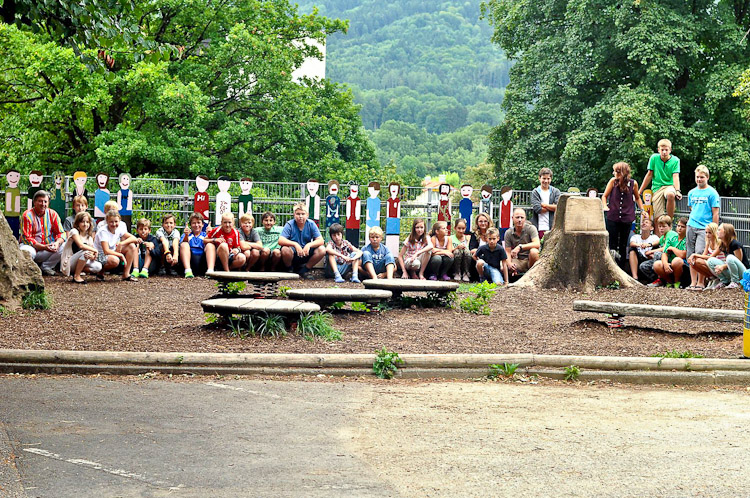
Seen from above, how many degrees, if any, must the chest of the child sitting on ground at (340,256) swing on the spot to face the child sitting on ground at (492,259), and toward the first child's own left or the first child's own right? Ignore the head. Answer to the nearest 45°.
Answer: approximately 90° to the first child's own left

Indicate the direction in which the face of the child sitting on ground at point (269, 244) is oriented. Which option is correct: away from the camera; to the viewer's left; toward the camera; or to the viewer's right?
toward the camera

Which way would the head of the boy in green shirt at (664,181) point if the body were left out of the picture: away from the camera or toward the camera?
toward the camera

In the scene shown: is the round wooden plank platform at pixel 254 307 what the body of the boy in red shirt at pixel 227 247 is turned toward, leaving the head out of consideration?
yes

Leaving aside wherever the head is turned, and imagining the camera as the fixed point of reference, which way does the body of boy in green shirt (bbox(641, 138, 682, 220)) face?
toward the camera

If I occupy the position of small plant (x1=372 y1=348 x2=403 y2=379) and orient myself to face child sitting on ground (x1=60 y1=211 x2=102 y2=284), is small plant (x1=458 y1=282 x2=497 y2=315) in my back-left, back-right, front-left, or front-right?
front-right

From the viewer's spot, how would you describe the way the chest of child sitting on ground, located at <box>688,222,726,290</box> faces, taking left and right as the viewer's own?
facing the viewer and to the left of the viewer

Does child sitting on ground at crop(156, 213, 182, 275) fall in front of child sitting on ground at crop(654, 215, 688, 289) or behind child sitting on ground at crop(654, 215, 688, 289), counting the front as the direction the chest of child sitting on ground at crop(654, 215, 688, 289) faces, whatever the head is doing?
in front

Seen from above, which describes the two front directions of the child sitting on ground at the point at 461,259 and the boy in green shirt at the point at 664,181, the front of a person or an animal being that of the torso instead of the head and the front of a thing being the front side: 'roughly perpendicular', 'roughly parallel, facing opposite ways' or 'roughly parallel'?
roughly parallel

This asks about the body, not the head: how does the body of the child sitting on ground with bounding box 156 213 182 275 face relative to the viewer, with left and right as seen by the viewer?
facing the viewer

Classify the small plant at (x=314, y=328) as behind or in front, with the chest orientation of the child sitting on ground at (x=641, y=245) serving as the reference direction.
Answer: in front

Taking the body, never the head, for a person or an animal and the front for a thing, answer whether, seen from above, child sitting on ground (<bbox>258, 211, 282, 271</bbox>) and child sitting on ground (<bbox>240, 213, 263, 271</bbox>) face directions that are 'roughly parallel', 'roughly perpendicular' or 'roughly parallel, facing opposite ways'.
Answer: roughly parallel

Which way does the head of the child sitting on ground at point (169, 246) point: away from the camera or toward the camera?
toward the camera

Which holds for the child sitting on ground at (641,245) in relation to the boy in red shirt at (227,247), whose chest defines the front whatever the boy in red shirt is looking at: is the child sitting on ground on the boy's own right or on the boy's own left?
on the boy's own left

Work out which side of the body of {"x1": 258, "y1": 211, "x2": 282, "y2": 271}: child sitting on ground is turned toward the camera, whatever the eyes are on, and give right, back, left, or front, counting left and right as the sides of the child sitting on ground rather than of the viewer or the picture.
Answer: front
